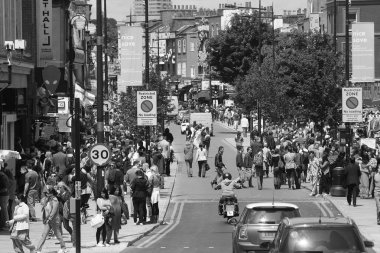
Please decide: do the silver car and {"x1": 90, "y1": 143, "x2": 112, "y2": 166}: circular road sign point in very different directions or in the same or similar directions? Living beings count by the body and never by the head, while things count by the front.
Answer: very different directions

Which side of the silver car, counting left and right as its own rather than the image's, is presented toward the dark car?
back

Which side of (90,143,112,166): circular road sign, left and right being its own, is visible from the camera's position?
front

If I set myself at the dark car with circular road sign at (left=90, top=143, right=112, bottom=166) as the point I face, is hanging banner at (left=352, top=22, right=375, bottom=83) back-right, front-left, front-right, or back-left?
front-right

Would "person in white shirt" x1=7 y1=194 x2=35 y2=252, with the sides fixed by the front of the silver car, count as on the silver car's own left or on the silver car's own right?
on the silver car's own left

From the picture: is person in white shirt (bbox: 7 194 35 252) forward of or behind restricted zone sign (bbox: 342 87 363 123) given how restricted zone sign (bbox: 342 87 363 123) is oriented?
forward

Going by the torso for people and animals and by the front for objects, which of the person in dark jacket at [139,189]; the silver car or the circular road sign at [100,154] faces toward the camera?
the circular road sign

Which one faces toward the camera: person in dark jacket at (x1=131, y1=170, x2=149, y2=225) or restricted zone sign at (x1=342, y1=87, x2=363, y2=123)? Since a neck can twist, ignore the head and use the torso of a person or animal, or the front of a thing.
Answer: the restricted zone sign
